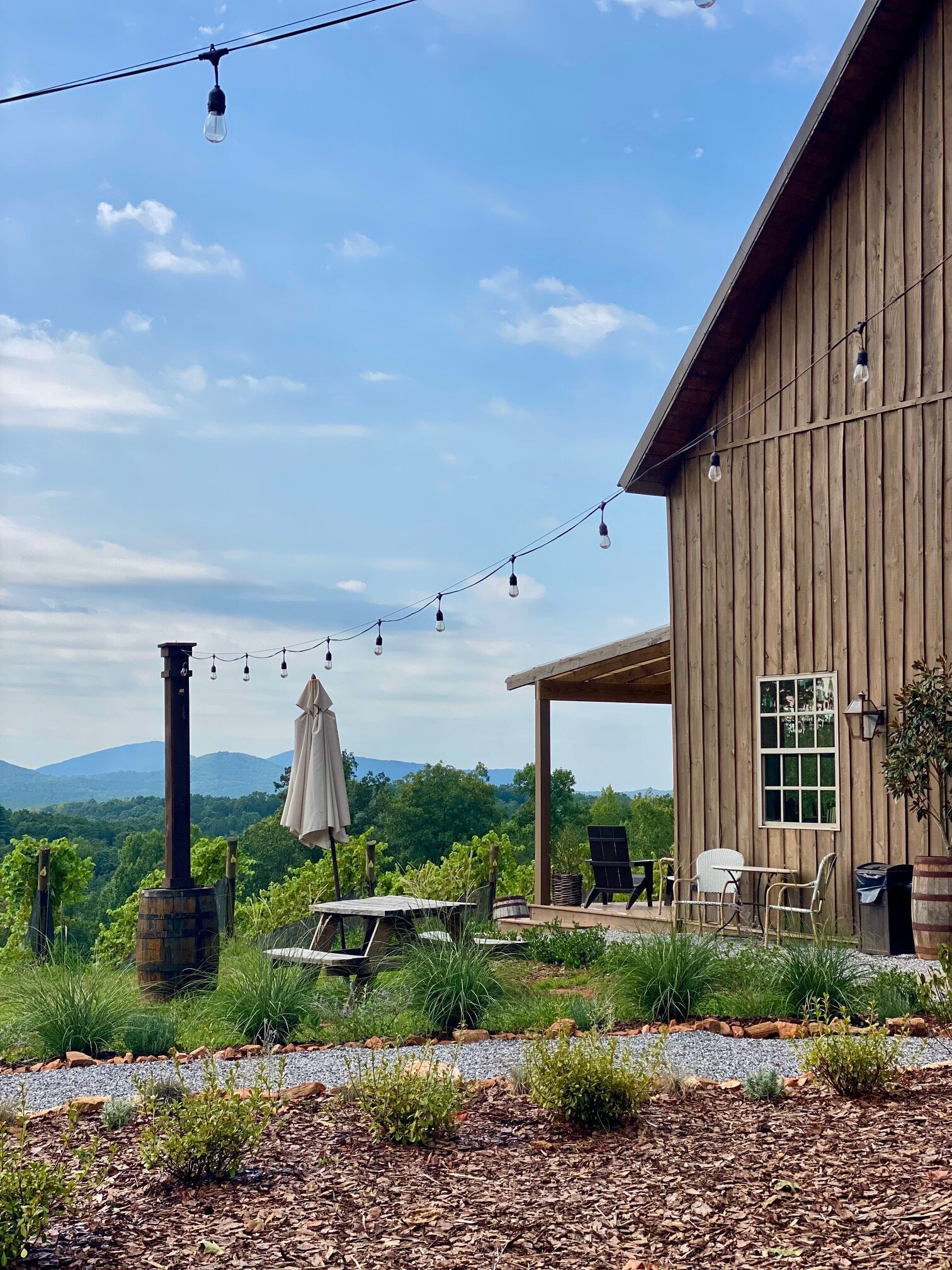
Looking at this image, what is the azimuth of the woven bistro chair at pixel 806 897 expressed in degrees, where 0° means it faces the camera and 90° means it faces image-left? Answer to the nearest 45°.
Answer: approximately 90°

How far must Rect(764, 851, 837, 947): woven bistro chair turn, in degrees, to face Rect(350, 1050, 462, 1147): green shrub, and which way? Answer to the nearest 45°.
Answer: approximately 90° to its left

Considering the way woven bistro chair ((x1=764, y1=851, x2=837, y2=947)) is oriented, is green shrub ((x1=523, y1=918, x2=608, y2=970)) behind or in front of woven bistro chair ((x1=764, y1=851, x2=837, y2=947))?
in front

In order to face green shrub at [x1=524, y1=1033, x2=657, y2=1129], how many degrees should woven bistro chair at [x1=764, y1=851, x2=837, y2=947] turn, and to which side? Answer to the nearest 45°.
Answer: approximately 90° to its left
